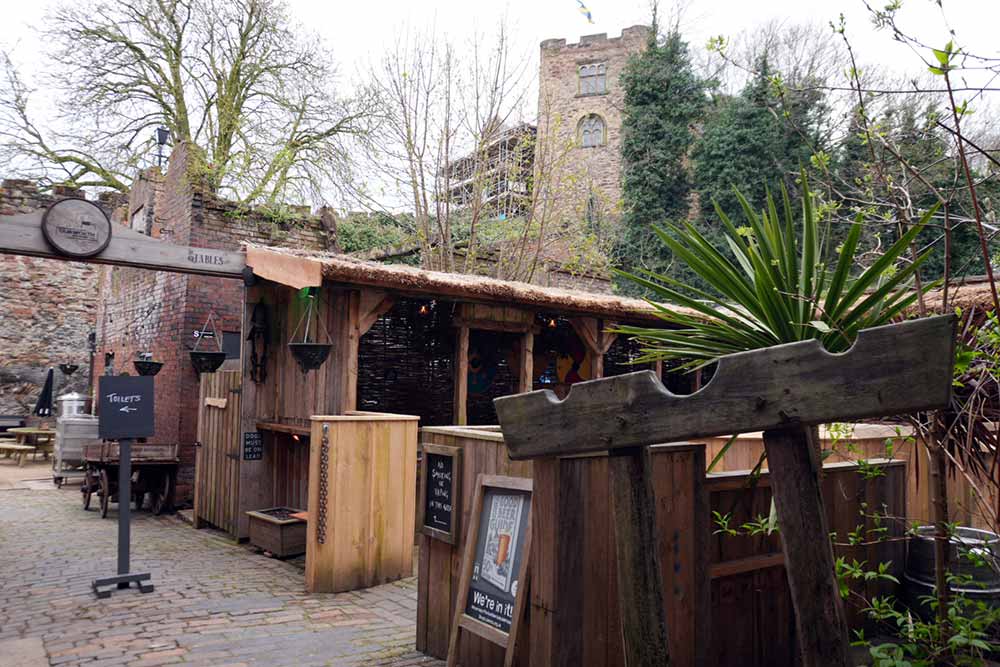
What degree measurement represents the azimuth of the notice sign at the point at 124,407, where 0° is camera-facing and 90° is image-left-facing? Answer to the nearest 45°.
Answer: approximately 0°

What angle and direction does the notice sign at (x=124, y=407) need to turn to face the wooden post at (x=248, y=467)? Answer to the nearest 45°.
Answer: approximately 135° to its left

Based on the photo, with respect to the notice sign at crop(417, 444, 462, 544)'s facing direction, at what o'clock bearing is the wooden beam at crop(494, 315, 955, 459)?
The wooden beam is roughly at 10 o'clock from the notice sign.

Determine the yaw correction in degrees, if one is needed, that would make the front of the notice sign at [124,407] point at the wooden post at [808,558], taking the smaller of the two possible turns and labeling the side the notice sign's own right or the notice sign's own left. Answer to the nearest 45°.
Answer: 0° — it already faces it

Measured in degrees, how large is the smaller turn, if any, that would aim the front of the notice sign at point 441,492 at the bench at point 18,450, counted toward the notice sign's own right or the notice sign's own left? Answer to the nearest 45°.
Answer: approximately 90° to the notice sign's own right

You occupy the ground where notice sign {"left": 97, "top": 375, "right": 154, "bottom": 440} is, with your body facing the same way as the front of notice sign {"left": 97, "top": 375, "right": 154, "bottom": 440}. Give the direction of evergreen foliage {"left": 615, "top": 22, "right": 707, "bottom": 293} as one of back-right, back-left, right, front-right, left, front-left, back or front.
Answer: back-left

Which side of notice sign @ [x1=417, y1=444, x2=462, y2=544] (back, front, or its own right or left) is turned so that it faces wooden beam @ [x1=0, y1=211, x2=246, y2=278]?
right

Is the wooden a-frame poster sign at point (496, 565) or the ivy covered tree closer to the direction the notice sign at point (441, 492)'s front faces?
the wooden a-frame poster sign

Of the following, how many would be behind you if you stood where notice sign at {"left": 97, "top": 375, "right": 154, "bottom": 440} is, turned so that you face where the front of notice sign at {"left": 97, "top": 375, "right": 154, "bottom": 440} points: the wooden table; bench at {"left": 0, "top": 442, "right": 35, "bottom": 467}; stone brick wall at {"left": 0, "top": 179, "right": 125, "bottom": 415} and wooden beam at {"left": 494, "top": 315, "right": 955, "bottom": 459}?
3

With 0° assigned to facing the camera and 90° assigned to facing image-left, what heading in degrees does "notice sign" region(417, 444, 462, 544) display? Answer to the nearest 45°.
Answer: approximately 45°

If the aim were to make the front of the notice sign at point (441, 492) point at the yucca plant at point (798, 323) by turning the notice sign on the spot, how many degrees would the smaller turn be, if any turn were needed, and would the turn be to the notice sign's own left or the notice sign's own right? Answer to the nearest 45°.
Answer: approximately 90° to the notice sign's own left

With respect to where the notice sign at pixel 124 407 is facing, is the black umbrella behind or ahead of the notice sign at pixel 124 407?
behind

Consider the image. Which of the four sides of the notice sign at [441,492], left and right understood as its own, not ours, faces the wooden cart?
right

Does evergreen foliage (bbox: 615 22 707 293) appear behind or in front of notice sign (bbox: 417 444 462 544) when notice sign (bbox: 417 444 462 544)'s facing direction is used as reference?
behind

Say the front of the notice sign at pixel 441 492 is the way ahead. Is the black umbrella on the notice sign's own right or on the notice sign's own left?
on the notice sign's own right
